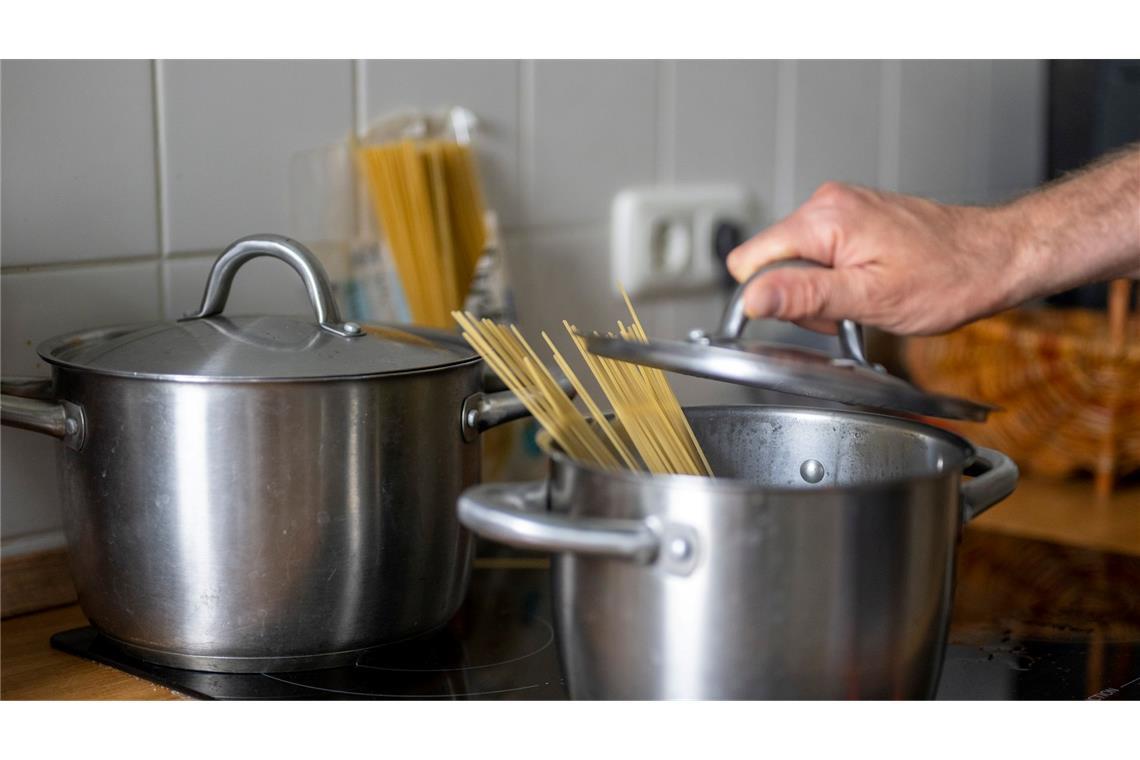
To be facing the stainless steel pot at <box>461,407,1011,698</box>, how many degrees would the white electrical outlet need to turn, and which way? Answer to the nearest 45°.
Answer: approximately 45° to its right

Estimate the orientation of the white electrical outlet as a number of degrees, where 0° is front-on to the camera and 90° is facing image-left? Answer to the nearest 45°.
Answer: approximately 315°

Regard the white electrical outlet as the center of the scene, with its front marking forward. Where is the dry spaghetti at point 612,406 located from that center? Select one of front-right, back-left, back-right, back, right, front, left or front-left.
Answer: front-right

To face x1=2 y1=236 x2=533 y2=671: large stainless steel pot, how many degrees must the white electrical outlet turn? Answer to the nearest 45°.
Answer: approximately 45° to its right
